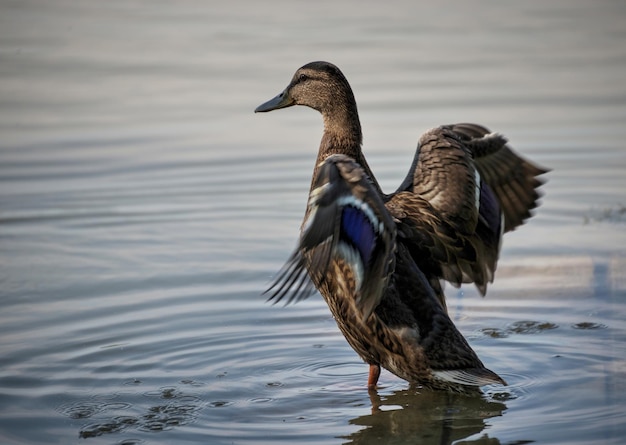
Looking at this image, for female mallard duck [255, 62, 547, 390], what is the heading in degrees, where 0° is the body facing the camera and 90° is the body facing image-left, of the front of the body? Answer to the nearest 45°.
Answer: approximately 135°
